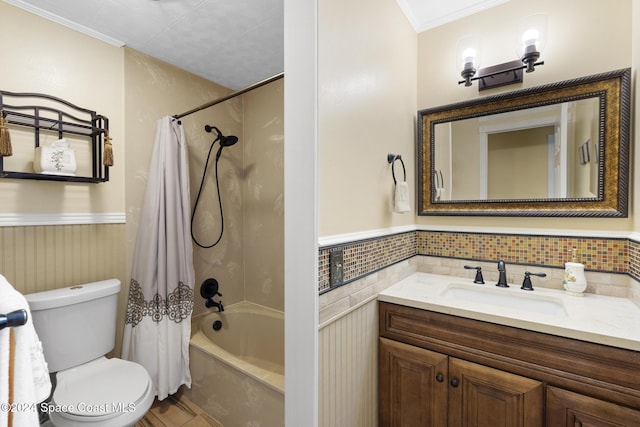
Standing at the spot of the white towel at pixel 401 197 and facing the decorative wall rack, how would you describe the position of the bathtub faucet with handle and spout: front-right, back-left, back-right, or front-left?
front-right

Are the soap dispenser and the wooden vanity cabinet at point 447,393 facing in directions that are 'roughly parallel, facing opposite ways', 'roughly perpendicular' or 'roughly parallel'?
roughly parallel

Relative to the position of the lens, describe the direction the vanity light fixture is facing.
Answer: facing the viewer and to the left of the viewer

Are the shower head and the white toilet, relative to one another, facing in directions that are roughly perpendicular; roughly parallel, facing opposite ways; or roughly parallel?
roughly parallel

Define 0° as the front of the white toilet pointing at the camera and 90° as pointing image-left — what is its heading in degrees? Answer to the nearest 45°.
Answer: approximately 315°

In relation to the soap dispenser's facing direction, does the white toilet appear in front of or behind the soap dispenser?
in front

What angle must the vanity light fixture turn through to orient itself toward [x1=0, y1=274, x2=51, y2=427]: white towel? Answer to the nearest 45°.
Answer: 0° — it already faces it
